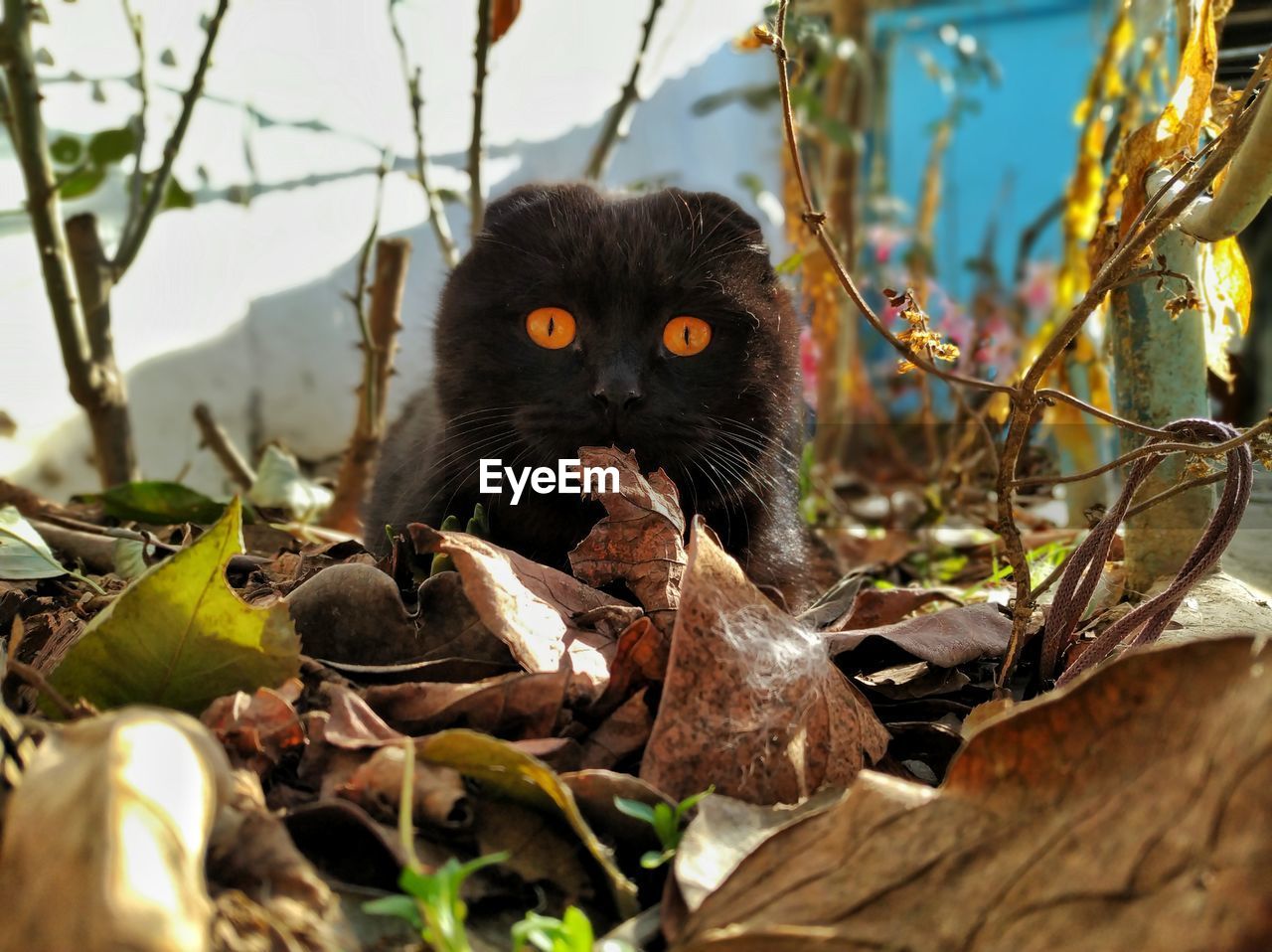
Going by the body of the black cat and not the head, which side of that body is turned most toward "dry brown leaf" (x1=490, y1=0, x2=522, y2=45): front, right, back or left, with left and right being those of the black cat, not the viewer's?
back

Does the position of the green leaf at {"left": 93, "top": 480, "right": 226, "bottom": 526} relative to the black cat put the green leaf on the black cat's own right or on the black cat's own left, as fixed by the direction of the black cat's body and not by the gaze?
on the black cat's own right

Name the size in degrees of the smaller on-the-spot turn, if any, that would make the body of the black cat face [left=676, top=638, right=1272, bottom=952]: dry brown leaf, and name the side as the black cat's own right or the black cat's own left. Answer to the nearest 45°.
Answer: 0° — it already faces it

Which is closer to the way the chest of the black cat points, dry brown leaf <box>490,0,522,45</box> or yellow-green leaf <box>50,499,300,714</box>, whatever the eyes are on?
the yellow-green leaf

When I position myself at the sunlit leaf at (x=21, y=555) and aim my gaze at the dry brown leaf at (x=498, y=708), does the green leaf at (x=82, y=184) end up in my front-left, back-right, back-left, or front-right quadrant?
back-left

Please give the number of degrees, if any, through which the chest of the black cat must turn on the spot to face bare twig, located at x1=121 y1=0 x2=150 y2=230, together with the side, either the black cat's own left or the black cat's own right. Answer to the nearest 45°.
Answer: approximately 135° to the black cat's own right

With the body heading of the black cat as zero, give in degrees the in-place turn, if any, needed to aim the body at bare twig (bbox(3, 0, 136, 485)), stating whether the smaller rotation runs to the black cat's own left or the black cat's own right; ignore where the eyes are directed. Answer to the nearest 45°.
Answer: approximately 135° to the black cat's own right

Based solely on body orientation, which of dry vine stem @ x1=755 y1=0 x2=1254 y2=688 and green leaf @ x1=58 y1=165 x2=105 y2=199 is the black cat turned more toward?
the dry vine stem

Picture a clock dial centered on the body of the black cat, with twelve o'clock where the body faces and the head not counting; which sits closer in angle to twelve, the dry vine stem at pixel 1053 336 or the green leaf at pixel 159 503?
the dry vine stem

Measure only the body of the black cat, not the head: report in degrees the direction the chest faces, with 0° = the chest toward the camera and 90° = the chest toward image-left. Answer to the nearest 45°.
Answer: approximately 0°

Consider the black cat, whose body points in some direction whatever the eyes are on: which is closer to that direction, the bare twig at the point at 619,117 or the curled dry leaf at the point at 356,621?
the curled dry leaf
